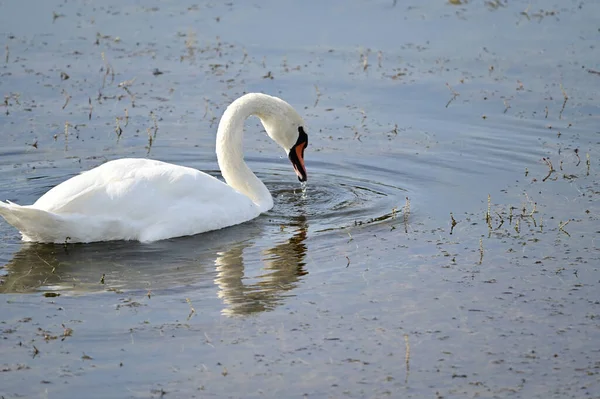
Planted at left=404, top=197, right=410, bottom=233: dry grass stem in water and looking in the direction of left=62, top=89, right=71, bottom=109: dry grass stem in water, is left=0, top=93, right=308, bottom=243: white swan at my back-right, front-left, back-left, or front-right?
front-left

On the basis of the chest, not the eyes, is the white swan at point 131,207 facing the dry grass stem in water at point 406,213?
yes

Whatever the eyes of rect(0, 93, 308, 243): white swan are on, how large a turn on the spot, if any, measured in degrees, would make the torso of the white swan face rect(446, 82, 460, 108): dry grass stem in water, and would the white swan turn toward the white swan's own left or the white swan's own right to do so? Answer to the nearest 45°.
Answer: approximately 45° to the white swan's own left

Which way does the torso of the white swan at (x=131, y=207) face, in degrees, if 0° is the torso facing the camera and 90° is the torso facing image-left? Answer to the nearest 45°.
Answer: approximately 270°

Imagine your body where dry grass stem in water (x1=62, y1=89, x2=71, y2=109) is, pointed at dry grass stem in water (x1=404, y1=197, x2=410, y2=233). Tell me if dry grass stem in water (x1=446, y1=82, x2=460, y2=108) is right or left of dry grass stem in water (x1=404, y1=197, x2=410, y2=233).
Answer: left

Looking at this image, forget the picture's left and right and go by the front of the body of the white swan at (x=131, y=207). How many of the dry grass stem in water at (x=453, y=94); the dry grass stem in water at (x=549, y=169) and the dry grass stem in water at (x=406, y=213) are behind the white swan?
0

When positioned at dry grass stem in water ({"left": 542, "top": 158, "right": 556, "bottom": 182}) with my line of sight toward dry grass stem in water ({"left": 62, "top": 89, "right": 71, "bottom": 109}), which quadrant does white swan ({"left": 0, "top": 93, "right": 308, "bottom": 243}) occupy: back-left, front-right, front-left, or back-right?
front-left

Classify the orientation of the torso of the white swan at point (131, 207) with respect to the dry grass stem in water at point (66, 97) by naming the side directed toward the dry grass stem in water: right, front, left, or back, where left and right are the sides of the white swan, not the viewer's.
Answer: left

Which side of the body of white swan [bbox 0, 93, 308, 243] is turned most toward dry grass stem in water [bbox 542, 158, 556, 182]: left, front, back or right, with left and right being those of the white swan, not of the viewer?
front

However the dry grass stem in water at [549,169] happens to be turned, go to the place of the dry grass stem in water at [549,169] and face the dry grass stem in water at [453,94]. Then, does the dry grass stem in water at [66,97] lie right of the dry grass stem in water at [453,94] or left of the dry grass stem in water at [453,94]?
left
